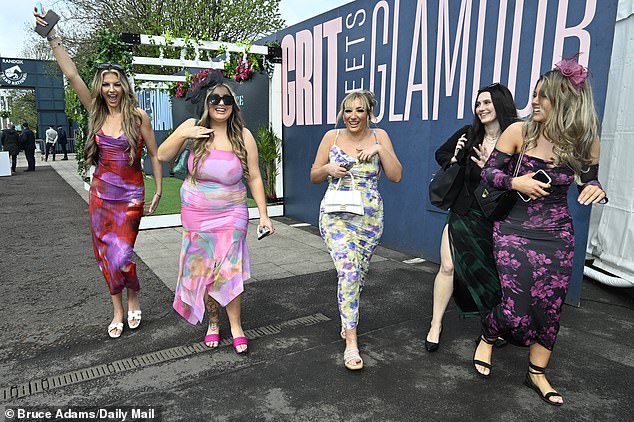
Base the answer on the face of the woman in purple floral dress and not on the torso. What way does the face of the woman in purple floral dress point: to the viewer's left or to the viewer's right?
to the viewer's left

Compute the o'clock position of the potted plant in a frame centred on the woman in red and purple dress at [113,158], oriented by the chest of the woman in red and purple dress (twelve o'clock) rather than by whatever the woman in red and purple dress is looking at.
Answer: The potted plant is roughly at 7 o'clock from the woman in red and purple dress.

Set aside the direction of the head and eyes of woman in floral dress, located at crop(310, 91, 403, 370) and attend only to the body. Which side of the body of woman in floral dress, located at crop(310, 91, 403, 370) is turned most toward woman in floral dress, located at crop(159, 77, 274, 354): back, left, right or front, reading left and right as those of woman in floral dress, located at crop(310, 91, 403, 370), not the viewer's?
right

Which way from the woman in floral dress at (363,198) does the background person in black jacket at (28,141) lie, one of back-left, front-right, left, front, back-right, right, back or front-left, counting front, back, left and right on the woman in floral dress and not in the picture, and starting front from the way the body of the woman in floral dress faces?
back-right

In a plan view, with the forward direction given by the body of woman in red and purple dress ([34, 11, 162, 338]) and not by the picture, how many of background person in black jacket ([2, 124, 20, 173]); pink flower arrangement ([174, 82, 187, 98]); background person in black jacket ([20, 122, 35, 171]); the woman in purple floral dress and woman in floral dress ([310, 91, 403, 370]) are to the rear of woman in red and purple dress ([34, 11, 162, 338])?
3

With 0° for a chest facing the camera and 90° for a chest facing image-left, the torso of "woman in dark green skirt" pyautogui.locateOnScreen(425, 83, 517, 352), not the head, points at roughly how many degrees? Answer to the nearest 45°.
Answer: approximately 45°

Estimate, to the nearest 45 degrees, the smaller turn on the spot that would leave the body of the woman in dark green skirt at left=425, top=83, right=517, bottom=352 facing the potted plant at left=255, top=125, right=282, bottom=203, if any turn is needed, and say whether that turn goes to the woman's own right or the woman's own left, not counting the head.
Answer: approximately 90° to the woman's own right

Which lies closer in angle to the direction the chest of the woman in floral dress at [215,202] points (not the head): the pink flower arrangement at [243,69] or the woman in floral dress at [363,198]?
the woman in floral dress

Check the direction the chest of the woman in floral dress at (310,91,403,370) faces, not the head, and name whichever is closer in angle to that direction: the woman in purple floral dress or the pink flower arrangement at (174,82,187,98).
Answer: the woman in purple floral dress

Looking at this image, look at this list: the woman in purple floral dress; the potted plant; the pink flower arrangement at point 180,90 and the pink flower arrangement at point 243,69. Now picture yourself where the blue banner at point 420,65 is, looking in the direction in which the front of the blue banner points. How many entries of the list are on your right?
3

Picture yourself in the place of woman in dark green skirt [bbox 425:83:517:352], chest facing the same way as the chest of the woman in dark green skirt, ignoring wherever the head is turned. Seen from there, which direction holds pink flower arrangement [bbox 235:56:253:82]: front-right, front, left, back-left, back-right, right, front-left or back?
right

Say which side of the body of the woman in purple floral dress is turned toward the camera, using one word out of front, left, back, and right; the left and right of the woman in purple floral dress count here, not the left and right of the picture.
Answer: front

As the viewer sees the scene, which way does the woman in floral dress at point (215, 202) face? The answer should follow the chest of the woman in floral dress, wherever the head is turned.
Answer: toward the camera

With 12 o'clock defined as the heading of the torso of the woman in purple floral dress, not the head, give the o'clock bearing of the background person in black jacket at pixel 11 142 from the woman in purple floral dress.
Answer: The background person in black jacket is roughly at 4 o'clock from the woman in purple floral dress.

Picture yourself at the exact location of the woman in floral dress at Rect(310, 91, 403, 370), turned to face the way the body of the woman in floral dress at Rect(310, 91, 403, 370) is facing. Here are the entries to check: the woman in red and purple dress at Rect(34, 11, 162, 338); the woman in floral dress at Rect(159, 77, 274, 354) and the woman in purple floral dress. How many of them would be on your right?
2

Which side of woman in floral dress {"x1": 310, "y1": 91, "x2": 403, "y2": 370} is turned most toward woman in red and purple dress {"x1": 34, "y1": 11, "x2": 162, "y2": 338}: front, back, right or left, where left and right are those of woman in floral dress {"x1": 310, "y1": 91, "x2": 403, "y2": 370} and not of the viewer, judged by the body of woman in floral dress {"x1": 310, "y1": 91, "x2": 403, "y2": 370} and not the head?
right

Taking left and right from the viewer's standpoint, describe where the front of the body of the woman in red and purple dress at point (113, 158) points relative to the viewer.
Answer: facing the viewer

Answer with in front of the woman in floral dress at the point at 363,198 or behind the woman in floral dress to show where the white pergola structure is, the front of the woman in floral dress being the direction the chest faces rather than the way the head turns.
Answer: behind

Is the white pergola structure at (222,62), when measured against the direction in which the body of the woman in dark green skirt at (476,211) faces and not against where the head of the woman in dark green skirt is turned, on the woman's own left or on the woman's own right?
on the woman's own right
